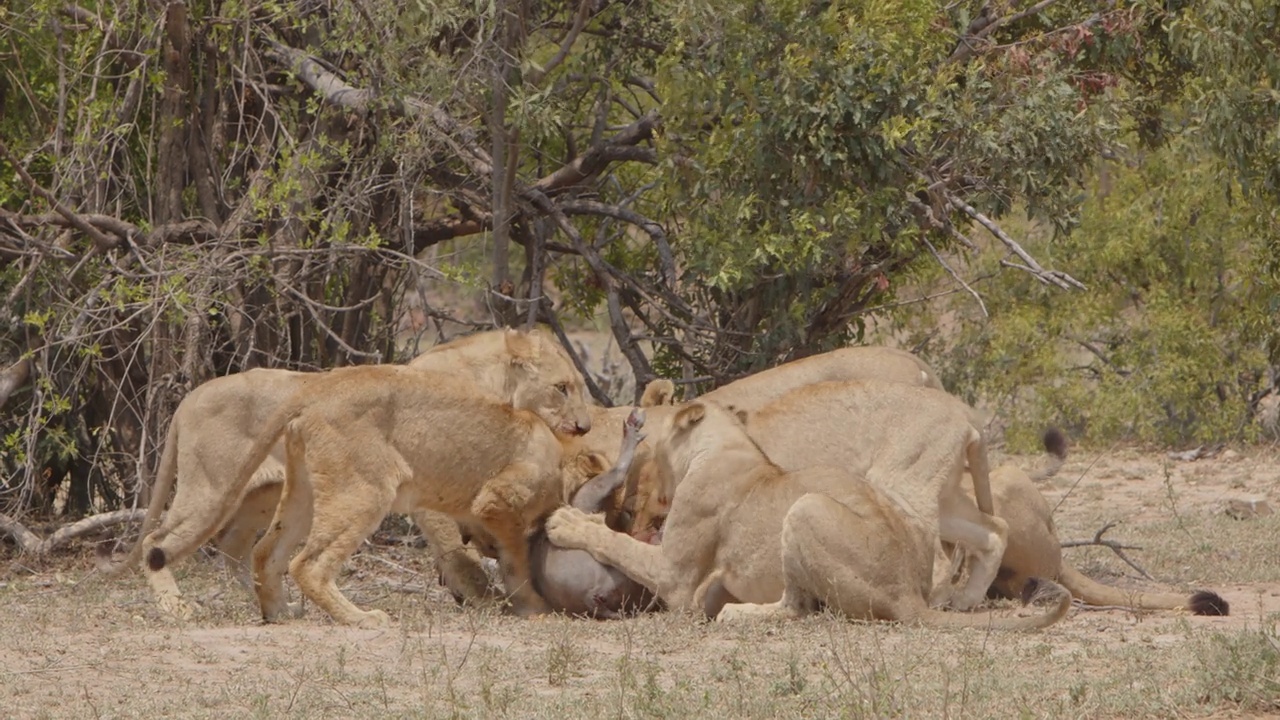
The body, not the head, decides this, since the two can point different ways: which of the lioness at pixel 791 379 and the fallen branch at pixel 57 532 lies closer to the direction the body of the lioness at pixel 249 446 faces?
the lioness

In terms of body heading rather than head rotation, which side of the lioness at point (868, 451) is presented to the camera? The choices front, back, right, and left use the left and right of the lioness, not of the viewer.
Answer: left

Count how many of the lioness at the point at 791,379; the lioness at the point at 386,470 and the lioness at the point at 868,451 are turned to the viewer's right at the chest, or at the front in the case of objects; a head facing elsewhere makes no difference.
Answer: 1

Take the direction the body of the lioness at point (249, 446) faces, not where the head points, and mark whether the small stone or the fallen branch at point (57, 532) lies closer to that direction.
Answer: the small stone

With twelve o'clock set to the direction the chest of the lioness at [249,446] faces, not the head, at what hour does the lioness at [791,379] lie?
the lioness at [791,379] is roughly at 12 o'clock from the lioness at [249,446].

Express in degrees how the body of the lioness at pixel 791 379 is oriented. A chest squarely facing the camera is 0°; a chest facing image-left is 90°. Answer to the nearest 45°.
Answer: approximately 90°

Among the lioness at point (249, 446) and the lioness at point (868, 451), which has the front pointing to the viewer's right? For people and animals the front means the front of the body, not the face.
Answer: the lioness at point (249, 446)

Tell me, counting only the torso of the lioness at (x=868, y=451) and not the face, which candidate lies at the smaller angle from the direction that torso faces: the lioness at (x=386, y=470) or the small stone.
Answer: the lioness

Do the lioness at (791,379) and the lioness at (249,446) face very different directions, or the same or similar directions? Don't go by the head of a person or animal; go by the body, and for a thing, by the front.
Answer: very different directions

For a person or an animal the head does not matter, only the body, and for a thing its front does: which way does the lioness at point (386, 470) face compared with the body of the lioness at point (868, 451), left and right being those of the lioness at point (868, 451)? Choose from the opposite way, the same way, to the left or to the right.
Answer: the opposite way

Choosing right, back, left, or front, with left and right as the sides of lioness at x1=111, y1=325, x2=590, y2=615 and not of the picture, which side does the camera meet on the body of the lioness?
right

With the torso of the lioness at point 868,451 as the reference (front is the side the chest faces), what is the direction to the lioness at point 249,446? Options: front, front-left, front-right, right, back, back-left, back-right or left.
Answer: front

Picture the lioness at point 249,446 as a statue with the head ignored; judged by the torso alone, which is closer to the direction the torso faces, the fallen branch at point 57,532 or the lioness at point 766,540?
the lioness

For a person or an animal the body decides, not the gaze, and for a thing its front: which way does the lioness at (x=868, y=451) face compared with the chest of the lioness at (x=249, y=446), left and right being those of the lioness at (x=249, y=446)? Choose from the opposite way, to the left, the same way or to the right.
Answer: the opposite way

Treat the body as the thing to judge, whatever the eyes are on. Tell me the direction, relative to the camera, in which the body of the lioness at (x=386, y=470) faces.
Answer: to the viewer's right

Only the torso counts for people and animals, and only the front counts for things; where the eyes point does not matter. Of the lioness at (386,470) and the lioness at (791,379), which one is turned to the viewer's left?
the lioness at (791,379)

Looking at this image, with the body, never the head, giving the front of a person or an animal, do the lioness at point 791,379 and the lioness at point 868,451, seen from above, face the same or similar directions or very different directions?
same or similar directions
